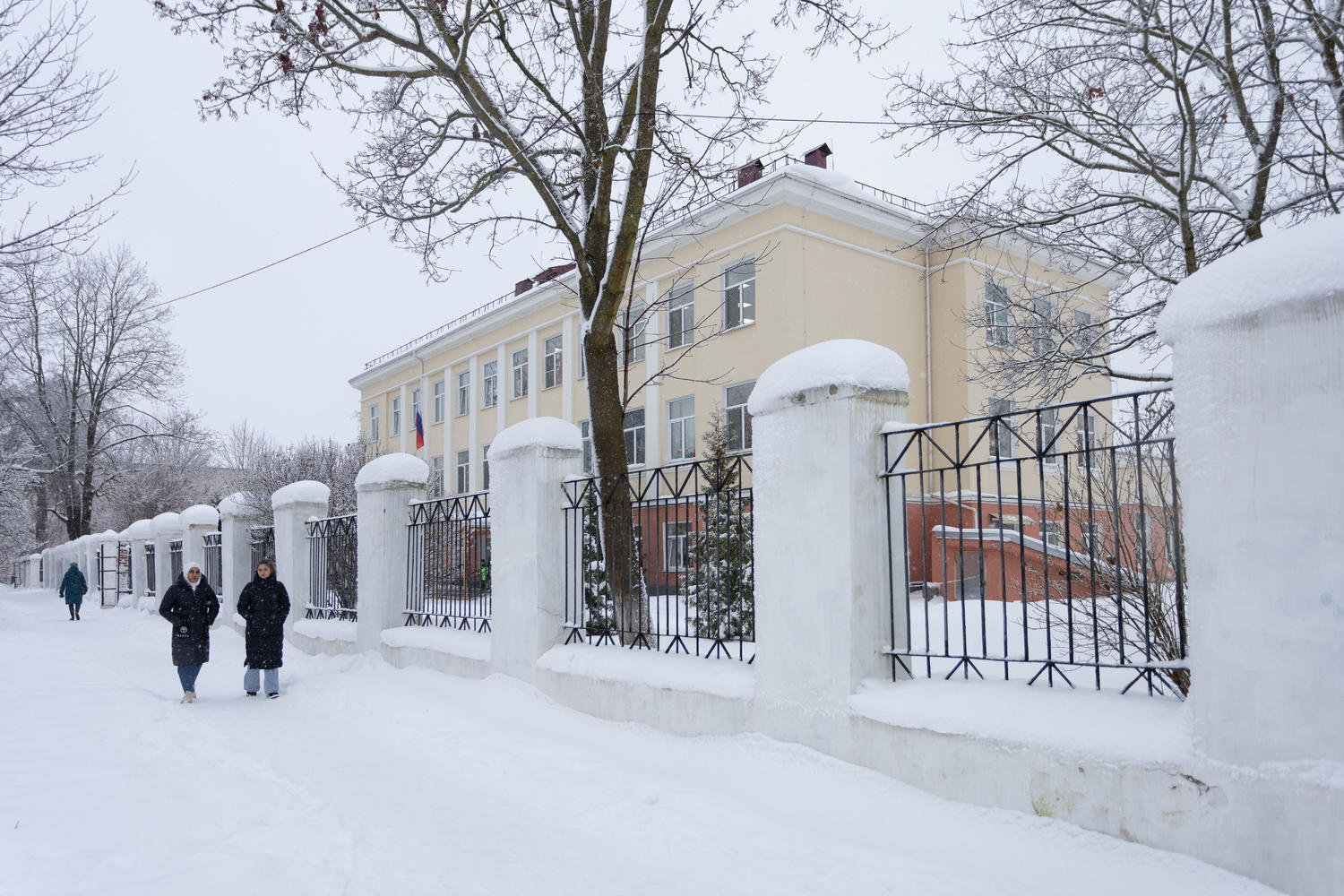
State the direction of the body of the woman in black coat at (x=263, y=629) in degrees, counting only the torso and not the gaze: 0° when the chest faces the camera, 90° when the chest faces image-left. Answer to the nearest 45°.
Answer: approximately 0°

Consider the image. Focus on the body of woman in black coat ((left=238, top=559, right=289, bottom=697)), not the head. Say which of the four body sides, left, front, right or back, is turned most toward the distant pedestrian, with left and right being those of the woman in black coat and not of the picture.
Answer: back

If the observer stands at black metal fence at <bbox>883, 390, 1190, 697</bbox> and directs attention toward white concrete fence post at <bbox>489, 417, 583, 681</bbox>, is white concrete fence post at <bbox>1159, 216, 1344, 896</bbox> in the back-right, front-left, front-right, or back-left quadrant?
back-left

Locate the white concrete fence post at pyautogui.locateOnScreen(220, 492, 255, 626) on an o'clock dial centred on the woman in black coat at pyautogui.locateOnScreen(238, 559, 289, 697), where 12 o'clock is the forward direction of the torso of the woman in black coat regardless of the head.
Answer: The white concrete fence post is roughly at 6 o'clock from the woman in black coat.

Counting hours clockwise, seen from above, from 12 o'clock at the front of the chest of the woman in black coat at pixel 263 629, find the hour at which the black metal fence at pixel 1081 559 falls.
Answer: The black metal fence is roughly at 11 o'clock from the woman in black coat.

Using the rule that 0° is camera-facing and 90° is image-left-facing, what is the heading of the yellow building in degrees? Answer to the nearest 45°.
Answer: approximately 45°

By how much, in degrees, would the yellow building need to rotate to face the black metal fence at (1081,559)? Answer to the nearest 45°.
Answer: approximately 45° to its left
